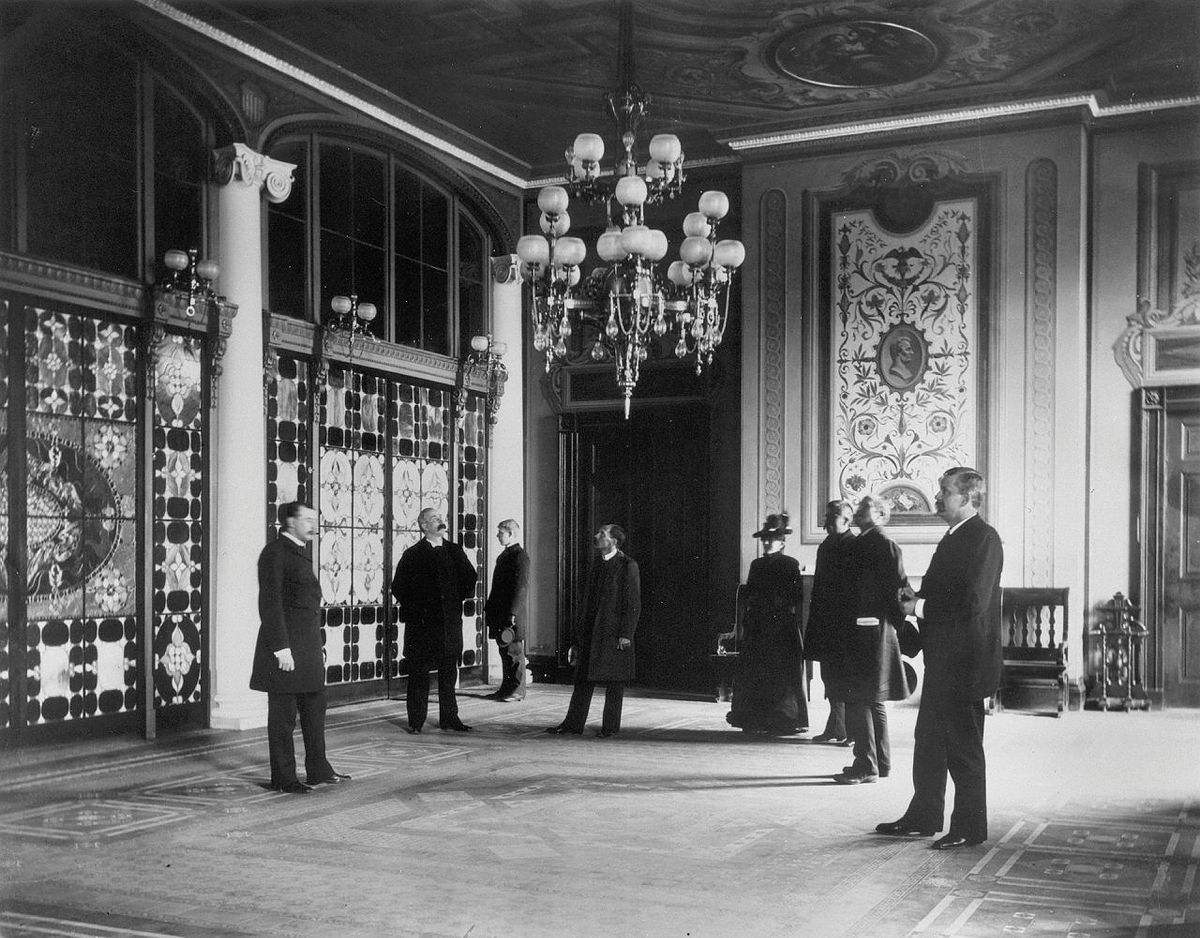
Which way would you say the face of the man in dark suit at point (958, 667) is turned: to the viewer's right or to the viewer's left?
to the viewer's left

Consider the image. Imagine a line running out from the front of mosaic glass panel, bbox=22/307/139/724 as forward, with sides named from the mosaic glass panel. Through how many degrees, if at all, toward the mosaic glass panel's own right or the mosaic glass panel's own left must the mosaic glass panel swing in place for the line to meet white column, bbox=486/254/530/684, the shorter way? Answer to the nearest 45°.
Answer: approximately 90° to the mosaic glass panel's own left

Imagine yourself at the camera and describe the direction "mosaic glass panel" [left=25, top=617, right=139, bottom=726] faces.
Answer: facing the viewer and to the right of the viewer

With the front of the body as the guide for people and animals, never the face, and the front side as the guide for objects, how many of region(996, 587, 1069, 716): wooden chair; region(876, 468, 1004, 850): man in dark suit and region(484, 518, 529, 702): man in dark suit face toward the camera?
1

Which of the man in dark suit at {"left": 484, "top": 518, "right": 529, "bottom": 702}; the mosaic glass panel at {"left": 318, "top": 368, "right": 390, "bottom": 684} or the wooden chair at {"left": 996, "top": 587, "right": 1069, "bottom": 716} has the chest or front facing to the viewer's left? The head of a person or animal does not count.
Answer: the man in dark suit

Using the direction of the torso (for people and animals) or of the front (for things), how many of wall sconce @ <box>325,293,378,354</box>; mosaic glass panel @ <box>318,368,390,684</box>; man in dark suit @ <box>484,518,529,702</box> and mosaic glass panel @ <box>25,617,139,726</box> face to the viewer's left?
1

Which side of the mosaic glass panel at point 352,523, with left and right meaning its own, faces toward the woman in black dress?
front

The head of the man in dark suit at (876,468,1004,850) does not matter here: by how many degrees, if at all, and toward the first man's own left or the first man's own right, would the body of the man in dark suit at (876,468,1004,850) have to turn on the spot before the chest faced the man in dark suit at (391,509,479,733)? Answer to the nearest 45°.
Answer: approximately 45° to the first man's own right

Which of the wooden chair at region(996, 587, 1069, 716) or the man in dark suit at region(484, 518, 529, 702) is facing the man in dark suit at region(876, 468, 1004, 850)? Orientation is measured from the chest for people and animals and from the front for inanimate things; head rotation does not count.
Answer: the wooden chair

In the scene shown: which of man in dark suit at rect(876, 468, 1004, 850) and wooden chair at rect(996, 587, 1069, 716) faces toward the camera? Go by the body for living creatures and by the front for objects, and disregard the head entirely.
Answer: the wooden chair

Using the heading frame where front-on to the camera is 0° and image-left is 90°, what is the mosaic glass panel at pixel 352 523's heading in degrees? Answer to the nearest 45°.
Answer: approximately 315°

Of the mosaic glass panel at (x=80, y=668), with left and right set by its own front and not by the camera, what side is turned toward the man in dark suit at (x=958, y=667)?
front

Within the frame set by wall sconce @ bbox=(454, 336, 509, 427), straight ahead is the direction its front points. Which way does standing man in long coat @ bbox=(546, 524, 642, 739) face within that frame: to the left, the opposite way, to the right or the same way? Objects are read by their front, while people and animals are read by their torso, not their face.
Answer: to the right

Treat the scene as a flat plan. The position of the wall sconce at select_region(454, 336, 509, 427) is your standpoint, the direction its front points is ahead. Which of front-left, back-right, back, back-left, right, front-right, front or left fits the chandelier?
front-right

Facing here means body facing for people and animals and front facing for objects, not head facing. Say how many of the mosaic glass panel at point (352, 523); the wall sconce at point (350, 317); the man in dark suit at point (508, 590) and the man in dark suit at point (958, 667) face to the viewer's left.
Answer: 2
